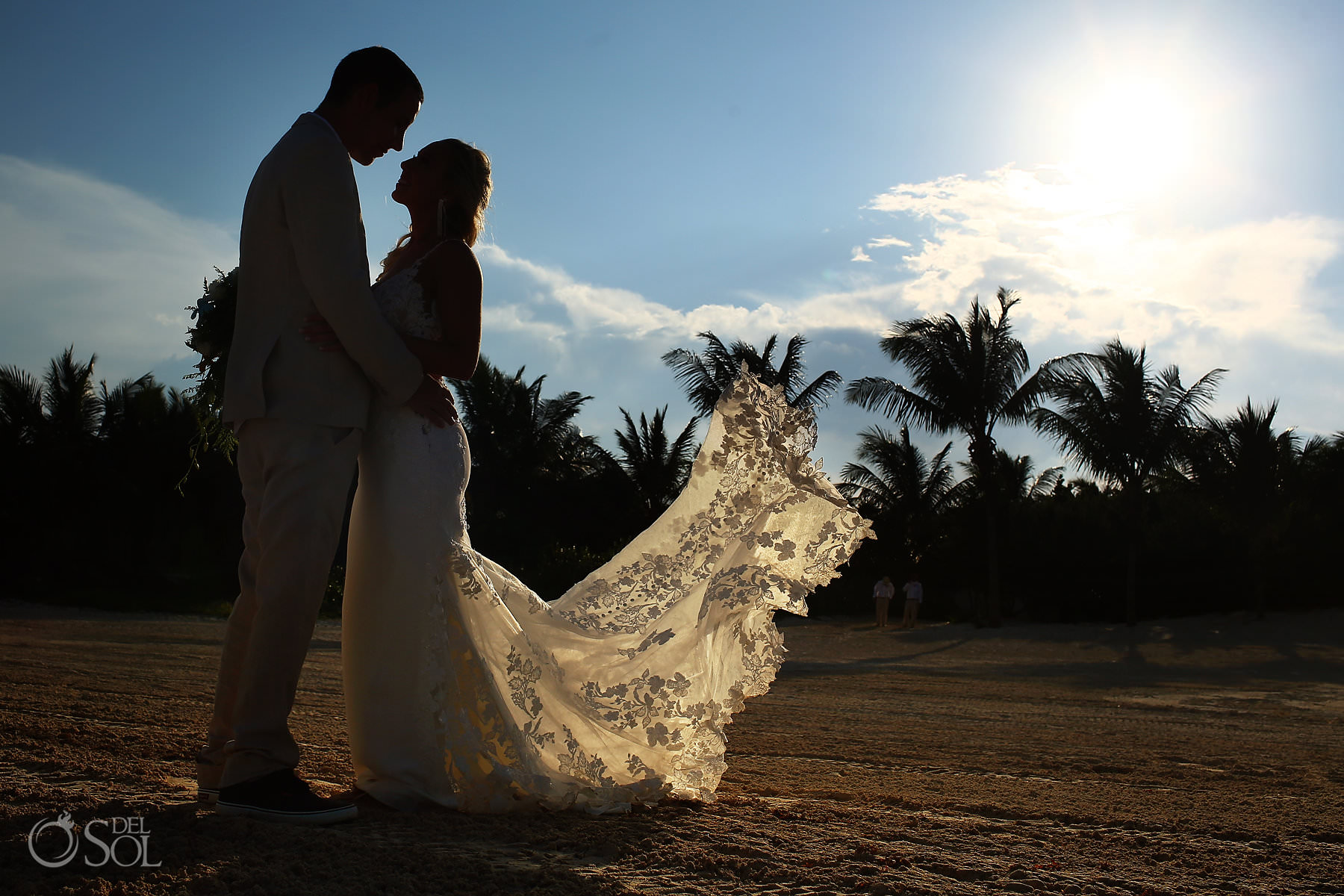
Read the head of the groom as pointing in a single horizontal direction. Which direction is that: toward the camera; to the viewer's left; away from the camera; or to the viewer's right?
to the viewer's right

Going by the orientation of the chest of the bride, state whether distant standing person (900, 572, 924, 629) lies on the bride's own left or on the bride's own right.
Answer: on the bride's own right

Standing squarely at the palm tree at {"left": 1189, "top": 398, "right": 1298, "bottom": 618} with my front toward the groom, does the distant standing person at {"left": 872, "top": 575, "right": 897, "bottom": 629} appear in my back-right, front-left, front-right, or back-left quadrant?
front-right

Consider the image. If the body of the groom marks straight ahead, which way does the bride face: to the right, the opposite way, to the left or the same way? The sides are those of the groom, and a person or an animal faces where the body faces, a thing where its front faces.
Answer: the opposite way

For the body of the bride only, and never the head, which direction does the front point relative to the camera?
to the viewer's left

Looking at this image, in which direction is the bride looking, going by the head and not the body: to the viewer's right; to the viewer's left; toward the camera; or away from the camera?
to the viewer's left

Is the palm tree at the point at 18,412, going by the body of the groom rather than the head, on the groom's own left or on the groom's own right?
on the groom's own left

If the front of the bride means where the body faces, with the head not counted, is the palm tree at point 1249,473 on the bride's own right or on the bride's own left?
on the bride's own right

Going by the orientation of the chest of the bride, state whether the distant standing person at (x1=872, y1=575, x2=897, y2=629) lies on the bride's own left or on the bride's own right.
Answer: on the bride's own right

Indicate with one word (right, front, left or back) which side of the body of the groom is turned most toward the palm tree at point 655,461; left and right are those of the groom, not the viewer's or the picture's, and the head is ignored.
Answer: left

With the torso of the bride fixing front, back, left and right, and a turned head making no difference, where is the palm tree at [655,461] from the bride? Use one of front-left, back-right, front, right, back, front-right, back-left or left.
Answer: right

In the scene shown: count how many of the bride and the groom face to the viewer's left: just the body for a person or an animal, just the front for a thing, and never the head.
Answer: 1

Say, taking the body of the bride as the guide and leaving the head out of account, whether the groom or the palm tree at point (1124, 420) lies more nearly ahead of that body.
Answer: the groom

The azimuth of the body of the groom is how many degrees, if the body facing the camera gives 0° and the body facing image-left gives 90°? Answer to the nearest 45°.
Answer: approximately 270°
